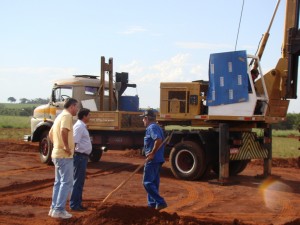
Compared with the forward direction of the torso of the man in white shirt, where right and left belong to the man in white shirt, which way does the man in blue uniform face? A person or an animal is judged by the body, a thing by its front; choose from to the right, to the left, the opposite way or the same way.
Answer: the opposite way

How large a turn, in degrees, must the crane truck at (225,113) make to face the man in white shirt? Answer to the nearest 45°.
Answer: approximately 90° to its left

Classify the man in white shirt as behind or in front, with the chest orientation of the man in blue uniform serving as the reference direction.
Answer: in front

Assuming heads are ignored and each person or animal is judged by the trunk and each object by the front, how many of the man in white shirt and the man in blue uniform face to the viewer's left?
1

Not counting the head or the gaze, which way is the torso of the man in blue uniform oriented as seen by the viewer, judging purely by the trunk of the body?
to the viewer's left

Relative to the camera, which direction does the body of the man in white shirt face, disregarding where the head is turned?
to the viewer's right

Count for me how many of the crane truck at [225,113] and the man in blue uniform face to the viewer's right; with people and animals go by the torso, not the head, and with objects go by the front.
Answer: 0

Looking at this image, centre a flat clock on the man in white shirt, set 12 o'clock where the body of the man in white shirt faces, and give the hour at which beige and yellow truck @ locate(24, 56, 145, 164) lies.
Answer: The beige and yellow truck is roughly at 9 o'clock from the man in white shirt.

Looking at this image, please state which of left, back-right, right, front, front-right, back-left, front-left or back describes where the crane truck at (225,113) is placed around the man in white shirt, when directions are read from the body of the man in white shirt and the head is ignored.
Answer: front-left

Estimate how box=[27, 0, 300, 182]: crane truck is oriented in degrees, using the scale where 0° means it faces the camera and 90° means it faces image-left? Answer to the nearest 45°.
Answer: approximately 135°
